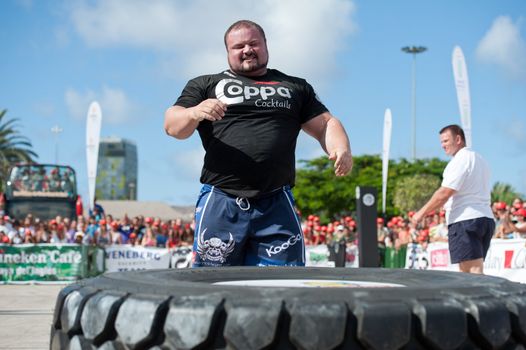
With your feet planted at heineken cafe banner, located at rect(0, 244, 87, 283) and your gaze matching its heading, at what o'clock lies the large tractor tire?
The large tractor tire is roughly at 12 o'clock from the heineken cafe banner.

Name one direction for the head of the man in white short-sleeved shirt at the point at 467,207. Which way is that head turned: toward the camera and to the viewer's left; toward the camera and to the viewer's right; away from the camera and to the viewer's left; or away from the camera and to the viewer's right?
toward the camera and to the viewer's left

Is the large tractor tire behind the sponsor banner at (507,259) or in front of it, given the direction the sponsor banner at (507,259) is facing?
in front

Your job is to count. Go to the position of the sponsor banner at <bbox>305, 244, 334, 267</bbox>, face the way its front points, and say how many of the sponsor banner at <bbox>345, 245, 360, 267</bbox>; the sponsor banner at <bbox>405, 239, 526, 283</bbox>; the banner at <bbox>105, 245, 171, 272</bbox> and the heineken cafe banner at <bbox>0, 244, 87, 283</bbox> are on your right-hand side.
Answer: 2
